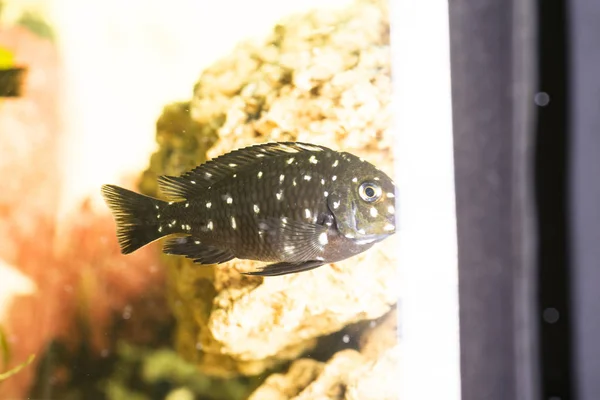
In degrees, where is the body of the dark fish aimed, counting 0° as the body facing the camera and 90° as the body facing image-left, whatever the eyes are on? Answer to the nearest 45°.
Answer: approximately 270°
